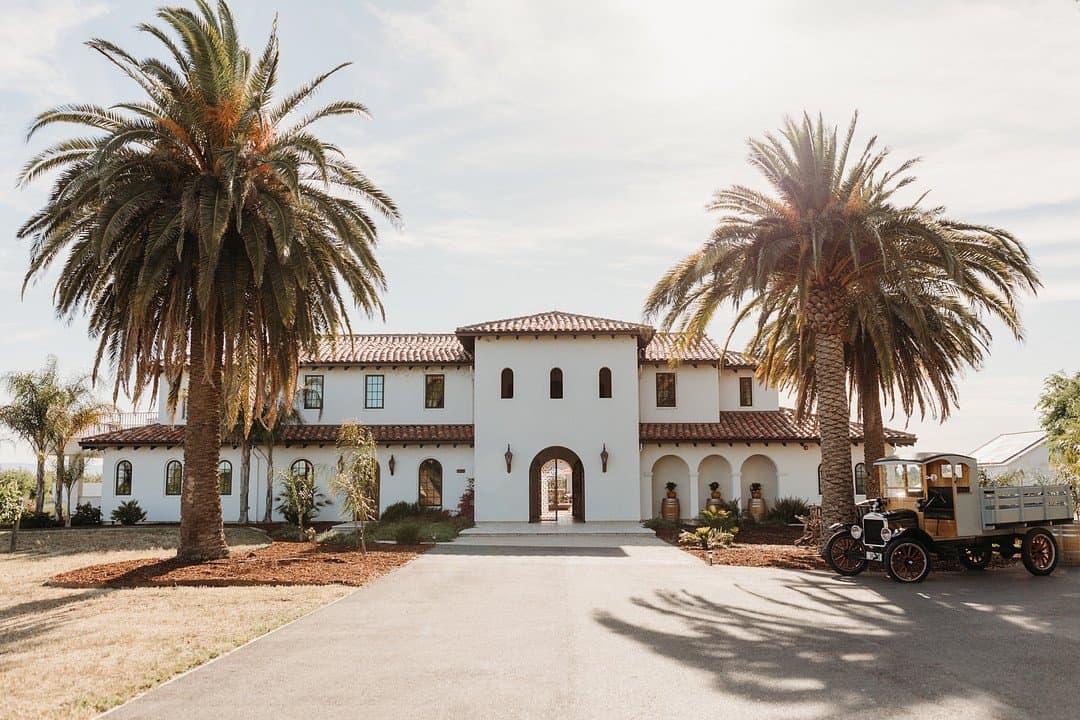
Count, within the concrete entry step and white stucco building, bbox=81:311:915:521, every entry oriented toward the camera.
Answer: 2

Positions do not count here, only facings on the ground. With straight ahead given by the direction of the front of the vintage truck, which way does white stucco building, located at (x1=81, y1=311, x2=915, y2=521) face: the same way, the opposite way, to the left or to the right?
to the left

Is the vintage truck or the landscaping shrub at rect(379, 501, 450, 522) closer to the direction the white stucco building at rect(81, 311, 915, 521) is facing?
the vintage truck

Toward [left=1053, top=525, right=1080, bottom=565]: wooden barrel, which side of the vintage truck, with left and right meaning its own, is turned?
back

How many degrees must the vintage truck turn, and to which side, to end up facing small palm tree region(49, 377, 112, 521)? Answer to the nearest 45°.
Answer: approximately 45° to its right

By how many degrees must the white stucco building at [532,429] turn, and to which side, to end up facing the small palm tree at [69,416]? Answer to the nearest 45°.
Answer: approximately 90° to its right

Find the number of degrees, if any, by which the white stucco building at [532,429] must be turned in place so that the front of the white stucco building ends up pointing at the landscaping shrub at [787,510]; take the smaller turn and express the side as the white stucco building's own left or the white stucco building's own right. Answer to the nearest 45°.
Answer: approximately 90° to the white stucco building's own left

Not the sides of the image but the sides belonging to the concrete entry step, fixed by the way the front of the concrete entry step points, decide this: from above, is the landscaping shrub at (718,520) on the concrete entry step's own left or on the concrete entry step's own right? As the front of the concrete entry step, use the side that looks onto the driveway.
on the concrete entry step's own left

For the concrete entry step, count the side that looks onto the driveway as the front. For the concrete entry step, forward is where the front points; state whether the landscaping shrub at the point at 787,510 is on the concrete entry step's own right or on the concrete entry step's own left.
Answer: on the concrete entry step's own left

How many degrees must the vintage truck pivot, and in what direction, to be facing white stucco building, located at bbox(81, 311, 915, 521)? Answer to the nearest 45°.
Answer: approximately 90° to its right

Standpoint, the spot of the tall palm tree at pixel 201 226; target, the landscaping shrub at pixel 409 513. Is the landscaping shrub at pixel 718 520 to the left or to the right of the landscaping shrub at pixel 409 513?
right

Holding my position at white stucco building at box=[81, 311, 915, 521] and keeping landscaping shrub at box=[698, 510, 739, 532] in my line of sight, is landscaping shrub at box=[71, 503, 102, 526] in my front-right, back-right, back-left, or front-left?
back-right

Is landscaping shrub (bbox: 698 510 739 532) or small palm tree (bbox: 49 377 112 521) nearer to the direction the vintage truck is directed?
the small palm tree

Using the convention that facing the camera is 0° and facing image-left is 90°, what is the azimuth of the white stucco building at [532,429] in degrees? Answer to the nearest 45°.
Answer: approximately 0°
